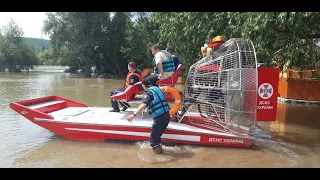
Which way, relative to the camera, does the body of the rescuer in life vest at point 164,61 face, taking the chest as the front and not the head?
to the viewer's left

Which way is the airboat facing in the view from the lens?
facing to the left of the viewer

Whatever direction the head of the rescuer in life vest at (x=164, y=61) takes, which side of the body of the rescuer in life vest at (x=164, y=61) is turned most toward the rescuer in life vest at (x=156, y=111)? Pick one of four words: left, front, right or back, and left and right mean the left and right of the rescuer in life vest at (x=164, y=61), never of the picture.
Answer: left
